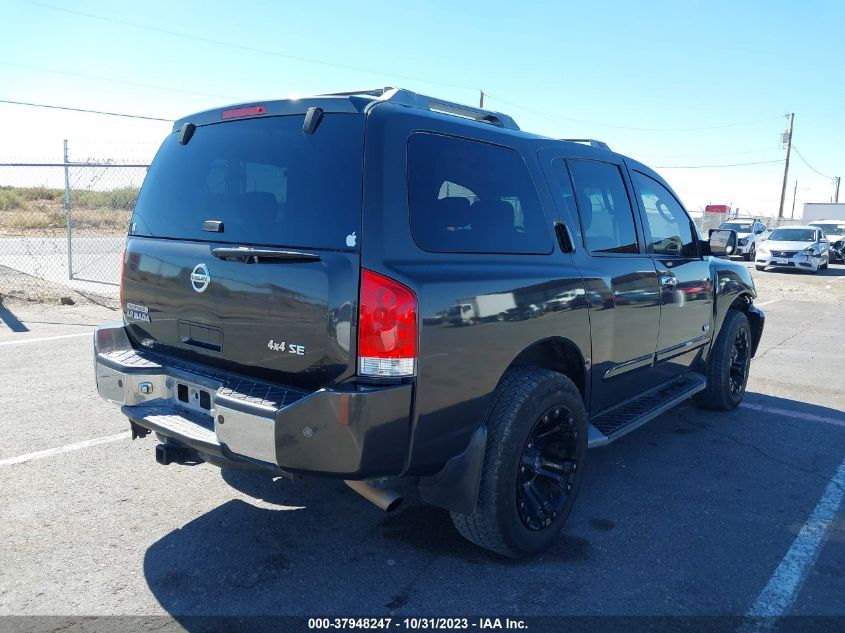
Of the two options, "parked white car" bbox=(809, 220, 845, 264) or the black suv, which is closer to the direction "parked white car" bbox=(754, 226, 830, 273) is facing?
the black suv

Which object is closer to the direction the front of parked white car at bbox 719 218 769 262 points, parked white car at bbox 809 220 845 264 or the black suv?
the black suv

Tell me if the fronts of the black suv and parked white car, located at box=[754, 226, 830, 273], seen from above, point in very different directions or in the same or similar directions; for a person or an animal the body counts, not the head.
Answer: very different directions

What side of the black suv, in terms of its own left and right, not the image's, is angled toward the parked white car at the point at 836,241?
front

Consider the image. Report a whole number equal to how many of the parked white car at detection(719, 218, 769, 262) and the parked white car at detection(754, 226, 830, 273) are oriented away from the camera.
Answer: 0

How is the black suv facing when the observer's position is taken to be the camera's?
facing away from the viewer and to the right of the viewer

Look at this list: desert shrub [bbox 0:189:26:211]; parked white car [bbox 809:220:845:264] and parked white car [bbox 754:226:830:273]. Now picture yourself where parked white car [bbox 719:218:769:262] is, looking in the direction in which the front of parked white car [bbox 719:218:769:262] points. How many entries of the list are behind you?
1

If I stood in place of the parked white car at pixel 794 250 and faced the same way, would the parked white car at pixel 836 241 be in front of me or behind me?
behind

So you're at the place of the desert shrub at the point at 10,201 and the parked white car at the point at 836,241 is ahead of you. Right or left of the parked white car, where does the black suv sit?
right

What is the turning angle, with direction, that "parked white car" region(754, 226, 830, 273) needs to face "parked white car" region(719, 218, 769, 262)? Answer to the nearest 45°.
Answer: approximately 135° to its right

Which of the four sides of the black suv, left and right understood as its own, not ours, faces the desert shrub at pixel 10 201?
left

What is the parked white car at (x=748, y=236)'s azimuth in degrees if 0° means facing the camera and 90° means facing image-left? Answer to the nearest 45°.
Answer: approximately 45°

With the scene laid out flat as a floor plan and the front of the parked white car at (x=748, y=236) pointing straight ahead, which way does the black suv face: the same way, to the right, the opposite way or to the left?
the opposite way

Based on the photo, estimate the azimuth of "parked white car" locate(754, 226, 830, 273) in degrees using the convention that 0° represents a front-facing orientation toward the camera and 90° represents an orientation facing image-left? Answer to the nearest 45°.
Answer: approximately 45°

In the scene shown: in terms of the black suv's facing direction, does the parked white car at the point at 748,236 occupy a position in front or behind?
in front

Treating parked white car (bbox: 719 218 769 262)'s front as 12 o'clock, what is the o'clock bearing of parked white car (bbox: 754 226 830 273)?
parked white car (bbox: 754 226 830 273) is roughly at 10 o'clock from parked white car (bbox: 719 218 769 262).
